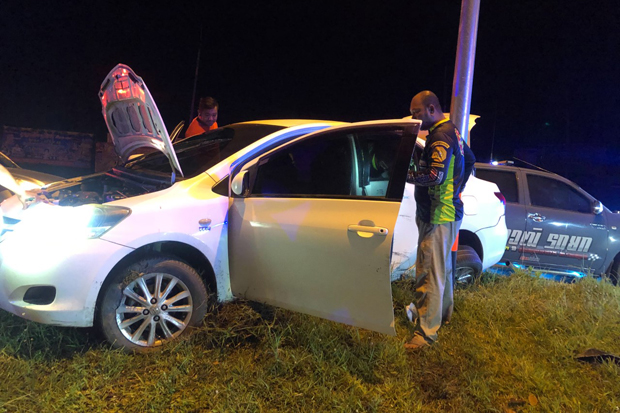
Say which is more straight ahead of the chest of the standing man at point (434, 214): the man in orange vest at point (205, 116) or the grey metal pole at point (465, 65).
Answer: the man in orange vest

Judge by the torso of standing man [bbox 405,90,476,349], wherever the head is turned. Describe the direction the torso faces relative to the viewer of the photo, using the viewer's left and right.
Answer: facing to the left of the viewer

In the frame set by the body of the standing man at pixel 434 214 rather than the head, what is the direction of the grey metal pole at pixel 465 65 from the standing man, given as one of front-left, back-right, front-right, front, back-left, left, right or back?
right

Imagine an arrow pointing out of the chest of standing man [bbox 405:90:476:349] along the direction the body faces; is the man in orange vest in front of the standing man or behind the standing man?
in front

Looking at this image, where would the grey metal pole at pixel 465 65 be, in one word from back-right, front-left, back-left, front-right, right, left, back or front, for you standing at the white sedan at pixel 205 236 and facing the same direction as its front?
back

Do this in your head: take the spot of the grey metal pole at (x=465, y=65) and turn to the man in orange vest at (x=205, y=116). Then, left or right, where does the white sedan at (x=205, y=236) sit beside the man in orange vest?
left

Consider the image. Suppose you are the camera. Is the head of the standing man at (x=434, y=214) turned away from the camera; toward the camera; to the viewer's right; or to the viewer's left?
to the viewer's left

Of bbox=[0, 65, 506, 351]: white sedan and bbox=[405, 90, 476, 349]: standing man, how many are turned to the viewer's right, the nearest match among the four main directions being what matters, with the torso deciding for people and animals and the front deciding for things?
0

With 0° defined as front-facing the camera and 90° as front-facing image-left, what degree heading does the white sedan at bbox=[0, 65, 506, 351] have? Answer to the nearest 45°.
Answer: approximately 45°

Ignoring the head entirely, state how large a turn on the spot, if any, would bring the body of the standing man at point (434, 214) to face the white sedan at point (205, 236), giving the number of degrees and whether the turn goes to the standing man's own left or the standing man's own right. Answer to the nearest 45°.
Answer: approximately 45° to the standing man's own left
